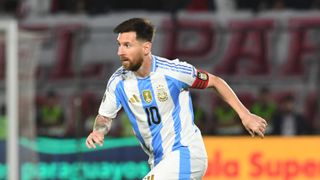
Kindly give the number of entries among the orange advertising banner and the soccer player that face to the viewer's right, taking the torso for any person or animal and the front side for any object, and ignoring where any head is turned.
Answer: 0

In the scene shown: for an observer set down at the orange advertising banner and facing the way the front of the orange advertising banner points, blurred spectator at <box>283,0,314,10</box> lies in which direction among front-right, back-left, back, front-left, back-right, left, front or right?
back

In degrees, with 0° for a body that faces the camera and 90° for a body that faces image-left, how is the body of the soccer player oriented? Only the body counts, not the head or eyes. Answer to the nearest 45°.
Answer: approximately 45°

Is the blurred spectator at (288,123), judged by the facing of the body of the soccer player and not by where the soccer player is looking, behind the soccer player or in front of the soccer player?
behind
